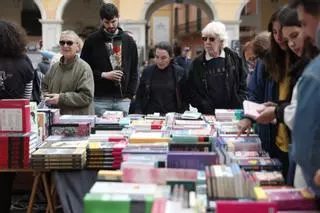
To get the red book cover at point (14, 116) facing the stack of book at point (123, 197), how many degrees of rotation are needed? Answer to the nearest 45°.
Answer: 0° — it already faces it

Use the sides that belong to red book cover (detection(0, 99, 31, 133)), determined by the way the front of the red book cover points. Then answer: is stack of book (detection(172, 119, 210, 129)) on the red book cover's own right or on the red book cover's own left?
on the red book cover's own left

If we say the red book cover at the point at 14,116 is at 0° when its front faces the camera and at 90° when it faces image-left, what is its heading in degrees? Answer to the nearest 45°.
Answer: approximately 0°

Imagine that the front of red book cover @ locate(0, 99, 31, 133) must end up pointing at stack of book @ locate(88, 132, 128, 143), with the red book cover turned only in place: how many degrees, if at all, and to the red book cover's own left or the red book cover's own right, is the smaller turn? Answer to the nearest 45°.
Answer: approximately 90° to the red book cover's own left

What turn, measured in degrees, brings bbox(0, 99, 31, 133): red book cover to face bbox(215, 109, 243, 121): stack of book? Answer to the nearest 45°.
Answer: approximately 90° to its left
